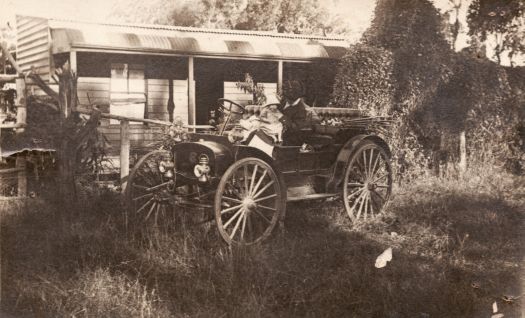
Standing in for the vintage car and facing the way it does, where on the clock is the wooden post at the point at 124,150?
The wooden post is roughly at 2 o'clock from the vintage car.

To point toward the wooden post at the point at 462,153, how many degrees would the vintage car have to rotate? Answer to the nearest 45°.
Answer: approximately 180°

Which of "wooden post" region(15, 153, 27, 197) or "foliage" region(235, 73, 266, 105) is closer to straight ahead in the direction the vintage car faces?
the wooden post

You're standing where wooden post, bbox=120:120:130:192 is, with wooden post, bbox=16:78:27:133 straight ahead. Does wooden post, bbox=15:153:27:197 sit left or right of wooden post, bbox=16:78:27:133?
left

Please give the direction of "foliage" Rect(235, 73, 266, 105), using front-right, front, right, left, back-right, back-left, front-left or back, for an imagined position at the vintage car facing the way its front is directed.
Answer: back-right

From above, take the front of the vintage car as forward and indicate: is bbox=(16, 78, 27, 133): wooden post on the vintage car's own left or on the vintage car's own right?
on the vintage car's own right

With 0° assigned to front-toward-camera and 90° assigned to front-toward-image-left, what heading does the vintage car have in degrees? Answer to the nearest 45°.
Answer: approximately 45°

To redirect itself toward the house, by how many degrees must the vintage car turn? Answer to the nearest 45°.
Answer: approximately 135° to its right
